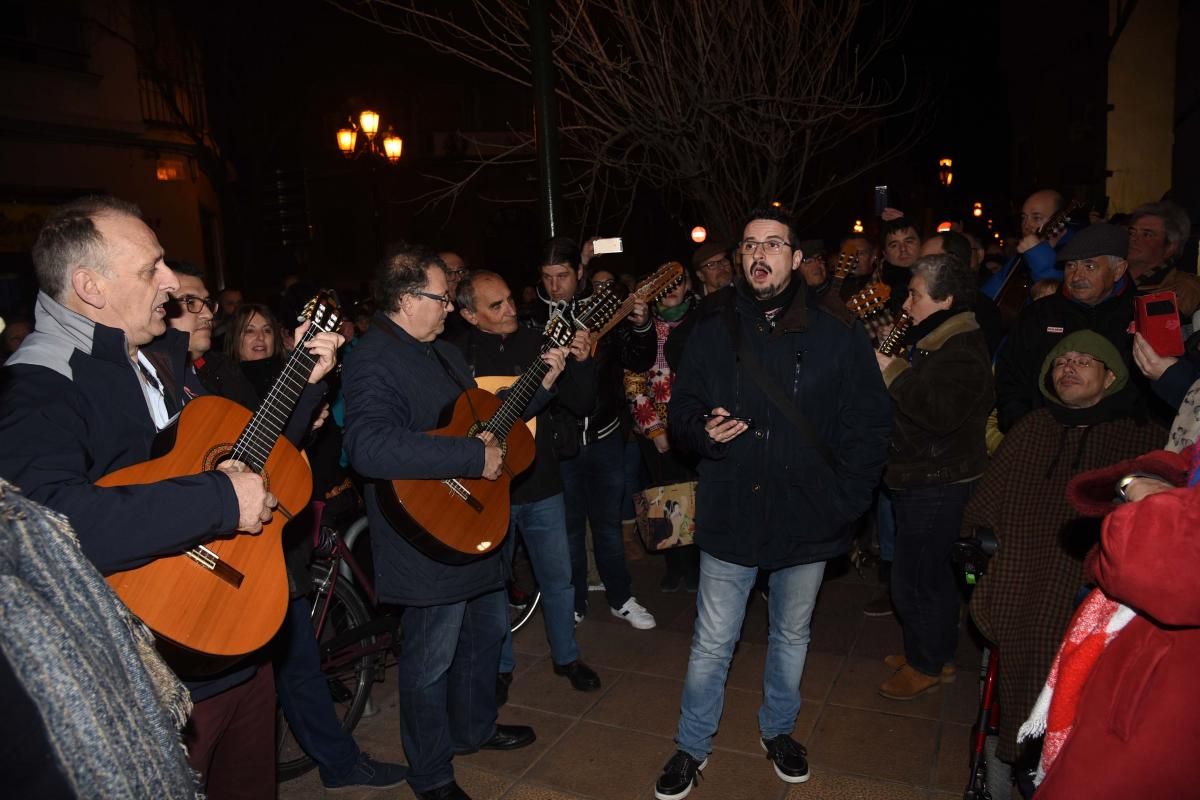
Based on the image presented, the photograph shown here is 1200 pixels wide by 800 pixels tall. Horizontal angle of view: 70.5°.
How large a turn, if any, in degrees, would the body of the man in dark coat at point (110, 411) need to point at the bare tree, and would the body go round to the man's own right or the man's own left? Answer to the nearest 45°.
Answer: approximately 45° to the man's own left

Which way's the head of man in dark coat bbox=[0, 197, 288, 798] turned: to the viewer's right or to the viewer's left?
to the viewer's right

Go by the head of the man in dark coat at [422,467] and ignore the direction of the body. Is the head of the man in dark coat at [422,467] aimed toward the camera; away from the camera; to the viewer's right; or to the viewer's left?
to the viewer's right

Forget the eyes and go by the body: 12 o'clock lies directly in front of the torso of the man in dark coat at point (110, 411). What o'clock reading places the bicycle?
The bicycle is roughly at 10 o'clock from the man in dark coat.

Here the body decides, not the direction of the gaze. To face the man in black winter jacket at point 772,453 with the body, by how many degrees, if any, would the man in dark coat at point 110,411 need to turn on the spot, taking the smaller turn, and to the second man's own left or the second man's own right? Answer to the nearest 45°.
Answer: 0° — they already face them

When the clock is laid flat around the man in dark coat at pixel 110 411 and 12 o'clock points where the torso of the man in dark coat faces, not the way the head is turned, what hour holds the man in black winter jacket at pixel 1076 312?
The man in black winter jacket is roughly at 12 o'clock from the man in dark coat.

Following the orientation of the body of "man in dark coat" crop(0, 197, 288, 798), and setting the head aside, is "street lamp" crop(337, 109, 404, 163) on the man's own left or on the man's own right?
on the man's own left

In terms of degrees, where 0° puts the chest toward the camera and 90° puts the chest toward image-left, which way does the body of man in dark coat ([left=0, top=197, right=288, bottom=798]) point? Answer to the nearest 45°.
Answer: approximately 270°
